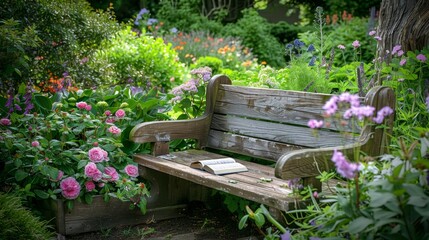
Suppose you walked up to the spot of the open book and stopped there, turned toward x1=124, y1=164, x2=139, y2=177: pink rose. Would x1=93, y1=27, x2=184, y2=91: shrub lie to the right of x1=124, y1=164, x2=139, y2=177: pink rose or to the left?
right

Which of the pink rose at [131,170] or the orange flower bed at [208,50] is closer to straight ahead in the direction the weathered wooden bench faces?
the pink rose

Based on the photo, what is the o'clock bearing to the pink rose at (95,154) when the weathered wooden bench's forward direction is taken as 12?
The pink rose is roughly at 1 o'clock from the weathered wooden bench.

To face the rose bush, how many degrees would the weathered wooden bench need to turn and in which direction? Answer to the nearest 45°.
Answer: approximately 45° to its right

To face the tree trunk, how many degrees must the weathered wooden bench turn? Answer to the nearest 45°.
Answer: approximately 180°

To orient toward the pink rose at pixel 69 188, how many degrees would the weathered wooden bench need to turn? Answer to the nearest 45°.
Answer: approximately 45° to its right

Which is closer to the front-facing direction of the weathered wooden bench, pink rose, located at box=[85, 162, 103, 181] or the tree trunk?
the pink rose

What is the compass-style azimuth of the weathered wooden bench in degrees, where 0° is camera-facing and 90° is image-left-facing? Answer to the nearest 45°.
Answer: approximately 45°

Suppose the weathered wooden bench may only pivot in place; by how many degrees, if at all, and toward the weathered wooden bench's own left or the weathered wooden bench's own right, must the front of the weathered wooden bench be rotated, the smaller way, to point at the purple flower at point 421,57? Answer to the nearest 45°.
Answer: approximately 135° to the weathered wooden bench's own left

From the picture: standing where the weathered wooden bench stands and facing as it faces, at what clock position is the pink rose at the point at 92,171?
The pink rose is roughly at 1 o'clock from the weathered wooden bench.

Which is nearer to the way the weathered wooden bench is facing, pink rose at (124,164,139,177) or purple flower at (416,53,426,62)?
the pink rose

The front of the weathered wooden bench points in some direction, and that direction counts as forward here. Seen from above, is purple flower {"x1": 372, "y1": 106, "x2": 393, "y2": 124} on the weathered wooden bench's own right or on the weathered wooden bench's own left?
on the weathered wooden bench's own left

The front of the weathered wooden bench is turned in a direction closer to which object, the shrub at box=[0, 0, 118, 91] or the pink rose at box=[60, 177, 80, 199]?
the pink rose
